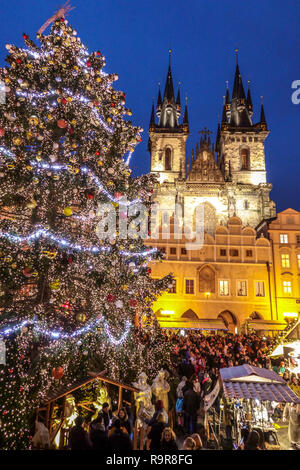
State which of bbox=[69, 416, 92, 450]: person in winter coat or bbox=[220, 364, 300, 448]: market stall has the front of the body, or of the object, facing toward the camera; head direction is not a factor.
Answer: the market stall

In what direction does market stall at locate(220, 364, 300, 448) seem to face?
toward the camera

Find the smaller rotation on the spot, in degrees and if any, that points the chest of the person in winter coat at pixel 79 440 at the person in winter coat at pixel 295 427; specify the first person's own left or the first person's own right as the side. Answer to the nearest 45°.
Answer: approximately 45° to the first person's own right

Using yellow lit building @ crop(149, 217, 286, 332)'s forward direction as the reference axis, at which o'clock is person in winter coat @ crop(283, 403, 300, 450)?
The person in winter coat is roughly at 12 o'clock from the yellow lit building.

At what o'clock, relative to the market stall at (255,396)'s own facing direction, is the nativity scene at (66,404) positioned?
the nativity scene at (66,404) is roughly at 2 o'clock from the market stall at (255,396).

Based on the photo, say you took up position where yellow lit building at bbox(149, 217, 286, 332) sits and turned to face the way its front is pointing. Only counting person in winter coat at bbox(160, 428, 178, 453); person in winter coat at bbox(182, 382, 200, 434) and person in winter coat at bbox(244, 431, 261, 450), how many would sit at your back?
0

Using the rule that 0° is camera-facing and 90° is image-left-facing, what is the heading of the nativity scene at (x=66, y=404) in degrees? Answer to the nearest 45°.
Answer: approximately 315°

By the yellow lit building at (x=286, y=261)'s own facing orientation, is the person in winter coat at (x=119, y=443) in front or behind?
in front

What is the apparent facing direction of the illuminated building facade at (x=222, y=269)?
toward the camera

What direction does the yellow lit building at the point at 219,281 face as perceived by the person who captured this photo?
facing the viewer

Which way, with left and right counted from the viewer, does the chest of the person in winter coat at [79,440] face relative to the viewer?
facing away from the viewer

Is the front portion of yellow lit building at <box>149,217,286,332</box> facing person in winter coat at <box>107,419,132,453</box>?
yes

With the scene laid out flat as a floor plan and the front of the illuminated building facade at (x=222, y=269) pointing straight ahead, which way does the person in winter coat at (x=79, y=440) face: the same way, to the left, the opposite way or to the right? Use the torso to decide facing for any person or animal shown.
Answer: the opposite way

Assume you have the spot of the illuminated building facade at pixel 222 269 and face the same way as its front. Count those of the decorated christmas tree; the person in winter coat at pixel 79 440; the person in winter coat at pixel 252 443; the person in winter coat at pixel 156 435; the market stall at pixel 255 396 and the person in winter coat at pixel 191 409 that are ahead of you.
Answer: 6

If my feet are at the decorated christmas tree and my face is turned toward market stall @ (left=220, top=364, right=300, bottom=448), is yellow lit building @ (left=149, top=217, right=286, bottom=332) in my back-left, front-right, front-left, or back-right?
front-left

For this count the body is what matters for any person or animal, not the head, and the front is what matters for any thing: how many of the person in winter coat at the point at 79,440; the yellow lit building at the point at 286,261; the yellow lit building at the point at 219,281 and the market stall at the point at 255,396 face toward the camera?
3

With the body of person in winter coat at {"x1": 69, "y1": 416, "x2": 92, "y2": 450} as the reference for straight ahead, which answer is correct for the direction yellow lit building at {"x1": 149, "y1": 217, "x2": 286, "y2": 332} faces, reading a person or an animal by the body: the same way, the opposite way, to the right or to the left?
the opposite way
